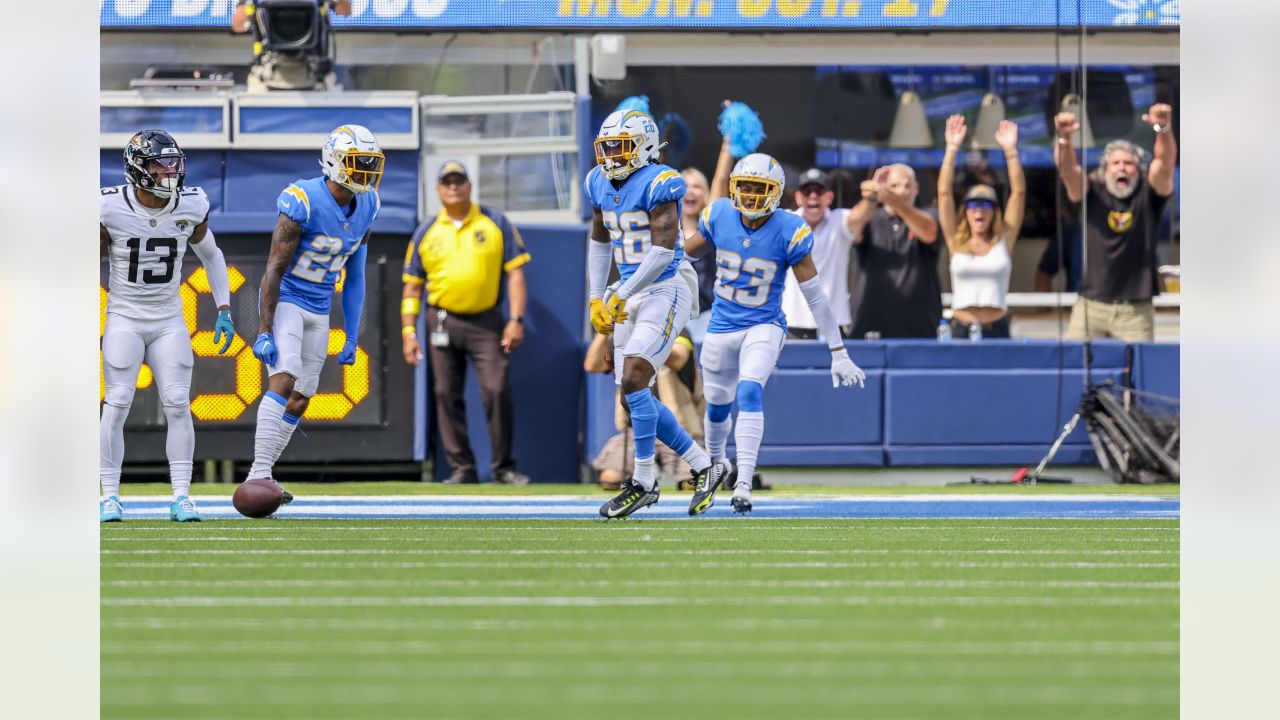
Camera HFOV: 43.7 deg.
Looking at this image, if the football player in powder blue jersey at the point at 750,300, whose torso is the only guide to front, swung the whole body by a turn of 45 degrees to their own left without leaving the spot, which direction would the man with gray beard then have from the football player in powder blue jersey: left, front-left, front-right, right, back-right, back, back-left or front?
left

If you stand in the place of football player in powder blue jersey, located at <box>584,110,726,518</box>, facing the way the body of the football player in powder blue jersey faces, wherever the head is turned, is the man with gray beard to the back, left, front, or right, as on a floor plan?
back

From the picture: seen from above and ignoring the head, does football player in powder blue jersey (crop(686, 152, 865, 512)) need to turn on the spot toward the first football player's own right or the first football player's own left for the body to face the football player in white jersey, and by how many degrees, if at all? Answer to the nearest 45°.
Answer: approximately 90° to the first football player's own right

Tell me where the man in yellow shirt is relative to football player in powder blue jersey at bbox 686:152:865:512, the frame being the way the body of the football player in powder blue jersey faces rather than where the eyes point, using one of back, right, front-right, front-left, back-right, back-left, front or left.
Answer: back-right

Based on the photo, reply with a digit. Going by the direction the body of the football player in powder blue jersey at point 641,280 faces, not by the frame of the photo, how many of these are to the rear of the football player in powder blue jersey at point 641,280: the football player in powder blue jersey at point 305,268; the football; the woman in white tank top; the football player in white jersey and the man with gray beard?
2

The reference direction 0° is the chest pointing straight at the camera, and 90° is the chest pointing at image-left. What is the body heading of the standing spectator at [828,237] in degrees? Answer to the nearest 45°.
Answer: approximately 0°

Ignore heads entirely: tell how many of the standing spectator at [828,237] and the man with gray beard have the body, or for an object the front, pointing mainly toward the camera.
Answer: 2

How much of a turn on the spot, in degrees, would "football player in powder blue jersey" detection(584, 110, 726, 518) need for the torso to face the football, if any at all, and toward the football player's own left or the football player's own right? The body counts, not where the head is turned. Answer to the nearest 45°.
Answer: approximately 45° to the football player's own right
